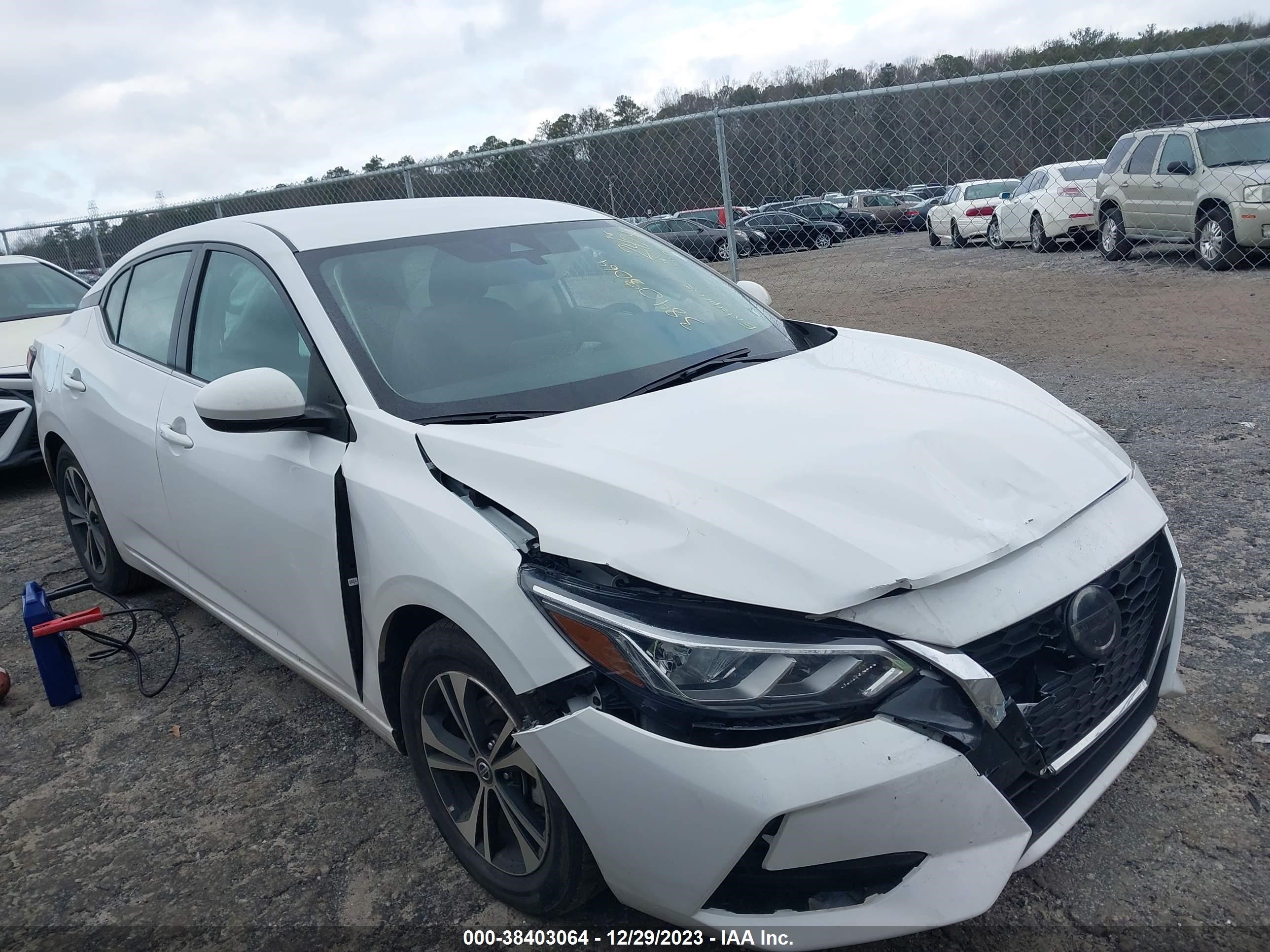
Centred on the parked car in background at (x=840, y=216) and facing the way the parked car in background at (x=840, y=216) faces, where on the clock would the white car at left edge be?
The white car at left edge is roughly at 3 o'clock from the parked car in background.

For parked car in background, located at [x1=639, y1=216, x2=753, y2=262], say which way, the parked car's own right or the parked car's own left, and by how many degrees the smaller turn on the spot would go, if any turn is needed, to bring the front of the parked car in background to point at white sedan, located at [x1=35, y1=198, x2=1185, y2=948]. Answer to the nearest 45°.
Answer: approximately 45° to the parked car's own right

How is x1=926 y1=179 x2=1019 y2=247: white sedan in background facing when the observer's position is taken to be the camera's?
facing away from the viewer and to the left of the viewer

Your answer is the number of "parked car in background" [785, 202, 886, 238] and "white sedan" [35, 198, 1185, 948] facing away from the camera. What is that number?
0

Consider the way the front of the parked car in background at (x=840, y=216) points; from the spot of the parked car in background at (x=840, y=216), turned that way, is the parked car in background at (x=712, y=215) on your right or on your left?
on your right

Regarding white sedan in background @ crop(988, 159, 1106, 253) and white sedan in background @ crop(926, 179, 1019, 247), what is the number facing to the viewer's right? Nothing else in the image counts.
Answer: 0
